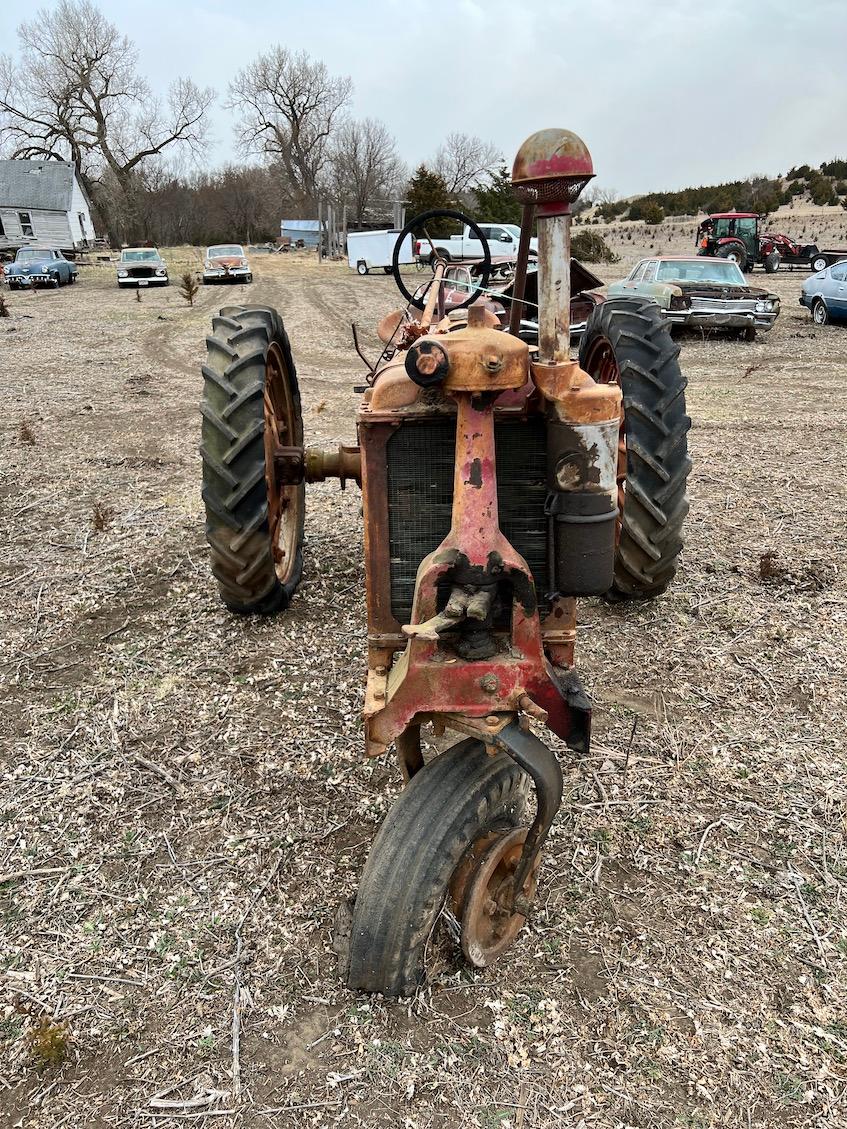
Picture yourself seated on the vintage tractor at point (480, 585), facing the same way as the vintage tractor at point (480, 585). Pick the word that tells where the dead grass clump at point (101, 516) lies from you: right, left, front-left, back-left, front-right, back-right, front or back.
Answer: back-right

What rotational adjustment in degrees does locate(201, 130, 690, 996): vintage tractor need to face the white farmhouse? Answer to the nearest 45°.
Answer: approximately 135° to its right

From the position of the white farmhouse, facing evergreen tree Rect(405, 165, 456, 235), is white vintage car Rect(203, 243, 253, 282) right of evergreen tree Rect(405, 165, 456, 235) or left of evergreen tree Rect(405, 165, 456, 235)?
right

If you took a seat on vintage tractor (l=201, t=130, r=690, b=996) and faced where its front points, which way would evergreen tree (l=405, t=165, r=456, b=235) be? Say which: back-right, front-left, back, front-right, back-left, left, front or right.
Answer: back

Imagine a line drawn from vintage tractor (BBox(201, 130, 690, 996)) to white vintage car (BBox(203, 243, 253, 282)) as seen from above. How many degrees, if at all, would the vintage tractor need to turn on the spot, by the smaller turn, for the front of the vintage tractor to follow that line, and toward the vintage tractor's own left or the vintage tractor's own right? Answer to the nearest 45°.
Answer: approximately 180°

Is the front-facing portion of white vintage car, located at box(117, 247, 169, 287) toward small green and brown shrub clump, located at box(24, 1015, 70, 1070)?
yes

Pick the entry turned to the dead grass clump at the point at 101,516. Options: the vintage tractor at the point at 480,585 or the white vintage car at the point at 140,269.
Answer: the white vintage car

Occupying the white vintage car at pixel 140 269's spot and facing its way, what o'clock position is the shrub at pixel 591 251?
The shrub is roughly at 9 o'clock from the white vintage car.

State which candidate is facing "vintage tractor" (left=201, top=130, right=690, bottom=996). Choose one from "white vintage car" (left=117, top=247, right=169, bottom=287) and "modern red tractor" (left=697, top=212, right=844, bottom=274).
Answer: the white vintage car
